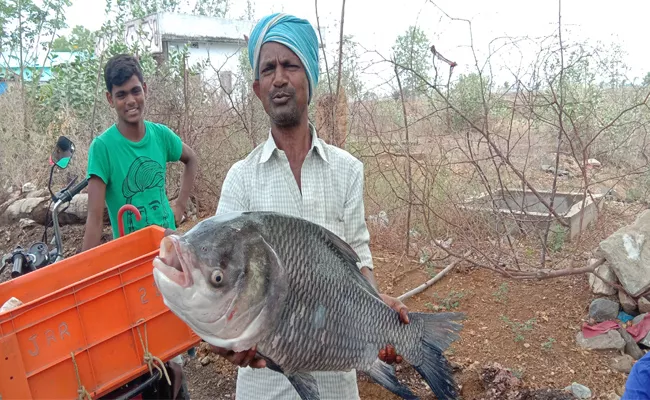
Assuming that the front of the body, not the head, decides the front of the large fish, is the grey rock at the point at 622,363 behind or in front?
behind

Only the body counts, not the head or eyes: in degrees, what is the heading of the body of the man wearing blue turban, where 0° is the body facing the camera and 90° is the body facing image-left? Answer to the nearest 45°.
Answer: approximately 0°

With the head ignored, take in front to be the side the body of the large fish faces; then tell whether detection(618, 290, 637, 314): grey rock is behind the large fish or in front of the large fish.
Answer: behind

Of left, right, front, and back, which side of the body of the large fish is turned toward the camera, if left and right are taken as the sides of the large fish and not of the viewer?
left

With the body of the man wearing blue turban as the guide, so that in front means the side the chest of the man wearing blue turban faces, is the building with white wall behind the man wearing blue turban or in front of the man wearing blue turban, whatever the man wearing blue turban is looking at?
behind

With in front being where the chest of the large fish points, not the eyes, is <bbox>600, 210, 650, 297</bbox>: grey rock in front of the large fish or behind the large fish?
behind

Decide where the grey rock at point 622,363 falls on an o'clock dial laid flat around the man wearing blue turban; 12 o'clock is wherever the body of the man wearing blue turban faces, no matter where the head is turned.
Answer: The grey rock is roughly at 8 o'clock from the man wearing blue turban.

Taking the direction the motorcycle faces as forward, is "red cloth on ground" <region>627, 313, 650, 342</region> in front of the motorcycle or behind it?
behind

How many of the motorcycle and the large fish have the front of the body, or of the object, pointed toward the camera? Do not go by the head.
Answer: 0

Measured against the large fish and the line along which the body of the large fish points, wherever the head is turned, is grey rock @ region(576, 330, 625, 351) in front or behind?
behind
